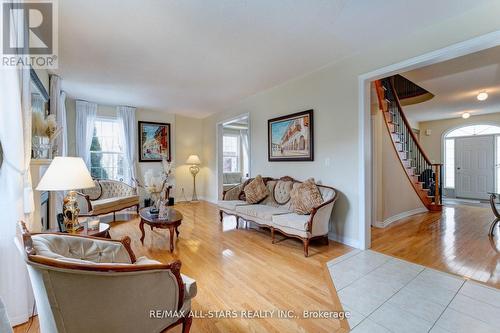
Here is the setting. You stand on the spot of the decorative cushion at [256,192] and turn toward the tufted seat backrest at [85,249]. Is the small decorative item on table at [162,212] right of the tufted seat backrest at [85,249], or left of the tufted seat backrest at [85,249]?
right

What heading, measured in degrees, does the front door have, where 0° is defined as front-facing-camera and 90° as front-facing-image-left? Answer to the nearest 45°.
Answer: approximately 0°

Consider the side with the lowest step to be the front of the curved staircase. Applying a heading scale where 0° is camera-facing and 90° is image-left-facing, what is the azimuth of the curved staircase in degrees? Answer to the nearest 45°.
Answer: approximately 315°

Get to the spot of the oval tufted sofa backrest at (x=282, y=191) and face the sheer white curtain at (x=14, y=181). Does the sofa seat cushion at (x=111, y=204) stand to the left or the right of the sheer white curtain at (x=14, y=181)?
right
